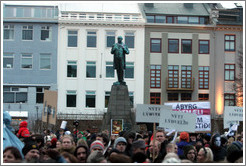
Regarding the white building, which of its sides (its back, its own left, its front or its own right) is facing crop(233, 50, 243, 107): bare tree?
left

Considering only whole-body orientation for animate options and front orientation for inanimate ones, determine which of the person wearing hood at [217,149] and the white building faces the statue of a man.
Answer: the white building

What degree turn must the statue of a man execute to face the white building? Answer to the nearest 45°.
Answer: approximately 180°

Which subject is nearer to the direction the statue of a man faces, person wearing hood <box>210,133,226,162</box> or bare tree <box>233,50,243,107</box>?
the person wearing hood

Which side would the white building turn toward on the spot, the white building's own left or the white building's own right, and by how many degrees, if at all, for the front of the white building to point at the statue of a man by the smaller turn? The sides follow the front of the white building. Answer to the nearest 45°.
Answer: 0° — it already faces it

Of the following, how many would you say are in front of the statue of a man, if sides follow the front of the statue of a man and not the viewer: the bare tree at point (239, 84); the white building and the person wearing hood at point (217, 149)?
1

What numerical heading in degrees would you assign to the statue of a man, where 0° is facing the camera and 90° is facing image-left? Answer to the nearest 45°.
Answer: approximately 0°

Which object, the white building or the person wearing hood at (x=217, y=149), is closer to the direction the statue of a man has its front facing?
the person wearing hood

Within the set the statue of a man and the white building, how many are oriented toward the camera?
2
